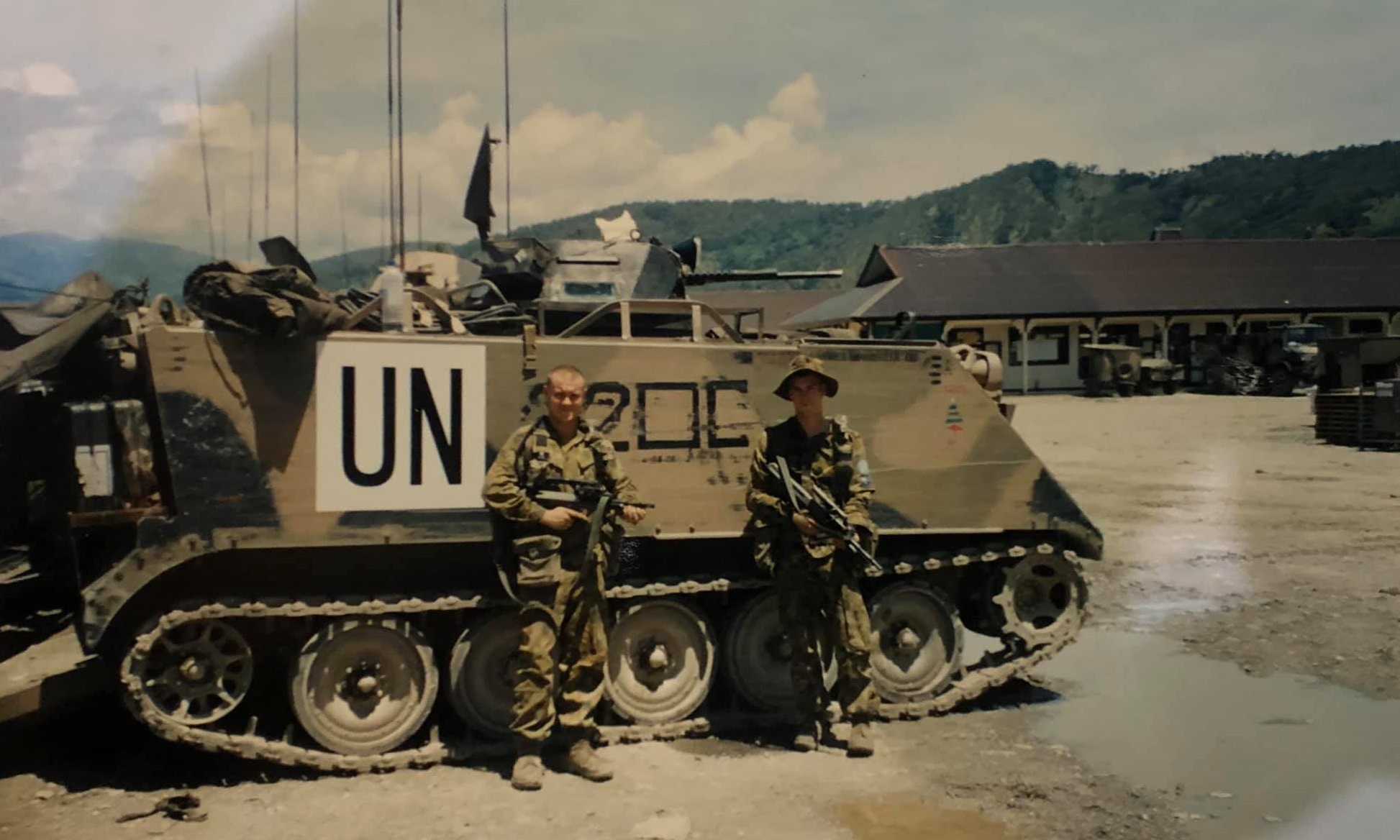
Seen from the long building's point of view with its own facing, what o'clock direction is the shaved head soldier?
The shaved head soldier is roughly at 12 o'clock from the long building.

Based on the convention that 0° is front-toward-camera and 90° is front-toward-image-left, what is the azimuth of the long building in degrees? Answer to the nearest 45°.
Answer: approximately 0°

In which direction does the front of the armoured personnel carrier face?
to the viewer's right

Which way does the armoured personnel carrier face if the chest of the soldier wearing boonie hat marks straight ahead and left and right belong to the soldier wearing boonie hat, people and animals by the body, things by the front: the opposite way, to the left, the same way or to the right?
to the left

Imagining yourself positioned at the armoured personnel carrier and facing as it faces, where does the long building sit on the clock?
The long building is roughly at 10 o'clock from the armoured personnel carrier.

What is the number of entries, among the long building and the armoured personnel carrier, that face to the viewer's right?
1

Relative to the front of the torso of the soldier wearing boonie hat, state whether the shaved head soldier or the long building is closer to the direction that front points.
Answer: the shaved head soldier
